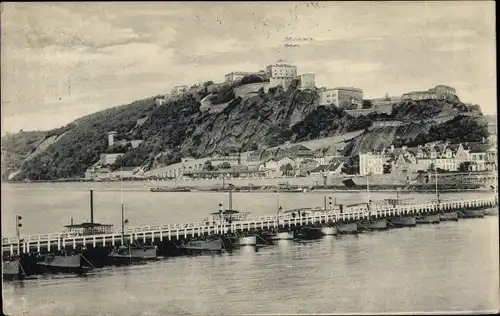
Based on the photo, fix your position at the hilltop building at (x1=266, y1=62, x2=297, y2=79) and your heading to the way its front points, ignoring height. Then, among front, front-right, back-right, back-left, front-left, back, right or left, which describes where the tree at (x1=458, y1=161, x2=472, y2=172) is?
left

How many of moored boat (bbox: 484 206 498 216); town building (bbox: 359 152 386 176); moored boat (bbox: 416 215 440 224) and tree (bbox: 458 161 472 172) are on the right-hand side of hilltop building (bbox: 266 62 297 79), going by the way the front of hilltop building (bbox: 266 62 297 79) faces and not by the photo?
0

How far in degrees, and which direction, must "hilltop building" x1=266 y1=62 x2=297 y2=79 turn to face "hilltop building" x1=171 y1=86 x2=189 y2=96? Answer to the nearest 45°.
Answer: approximately 90° to its right

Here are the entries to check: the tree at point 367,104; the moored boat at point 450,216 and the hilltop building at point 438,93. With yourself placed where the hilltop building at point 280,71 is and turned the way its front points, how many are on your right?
0

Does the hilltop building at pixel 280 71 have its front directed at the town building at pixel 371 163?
no

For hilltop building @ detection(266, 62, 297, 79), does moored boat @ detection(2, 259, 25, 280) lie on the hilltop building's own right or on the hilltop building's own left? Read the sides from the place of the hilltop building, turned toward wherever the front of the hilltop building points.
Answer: on the hilltop building's own right

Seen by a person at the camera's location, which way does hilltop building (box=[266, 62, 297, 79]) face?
facing the viewer

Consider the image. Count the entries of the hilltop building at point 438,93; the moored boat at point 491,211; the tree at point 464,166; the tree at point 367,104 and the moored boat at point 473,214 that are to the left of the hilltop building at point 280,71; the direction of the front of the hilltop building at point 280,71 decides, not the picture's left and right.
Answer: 5

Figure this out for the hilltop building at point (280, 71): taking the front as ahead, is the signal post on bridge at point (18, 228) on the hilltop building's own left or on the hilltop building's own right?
on the hilltop building's own right

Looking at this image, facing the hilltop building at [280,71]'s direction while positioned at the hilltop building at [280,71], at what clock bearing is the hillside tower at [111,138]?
the hillside tower at [111,138] is roughly at 3 o'clock from the hilltop building at [280,71].
